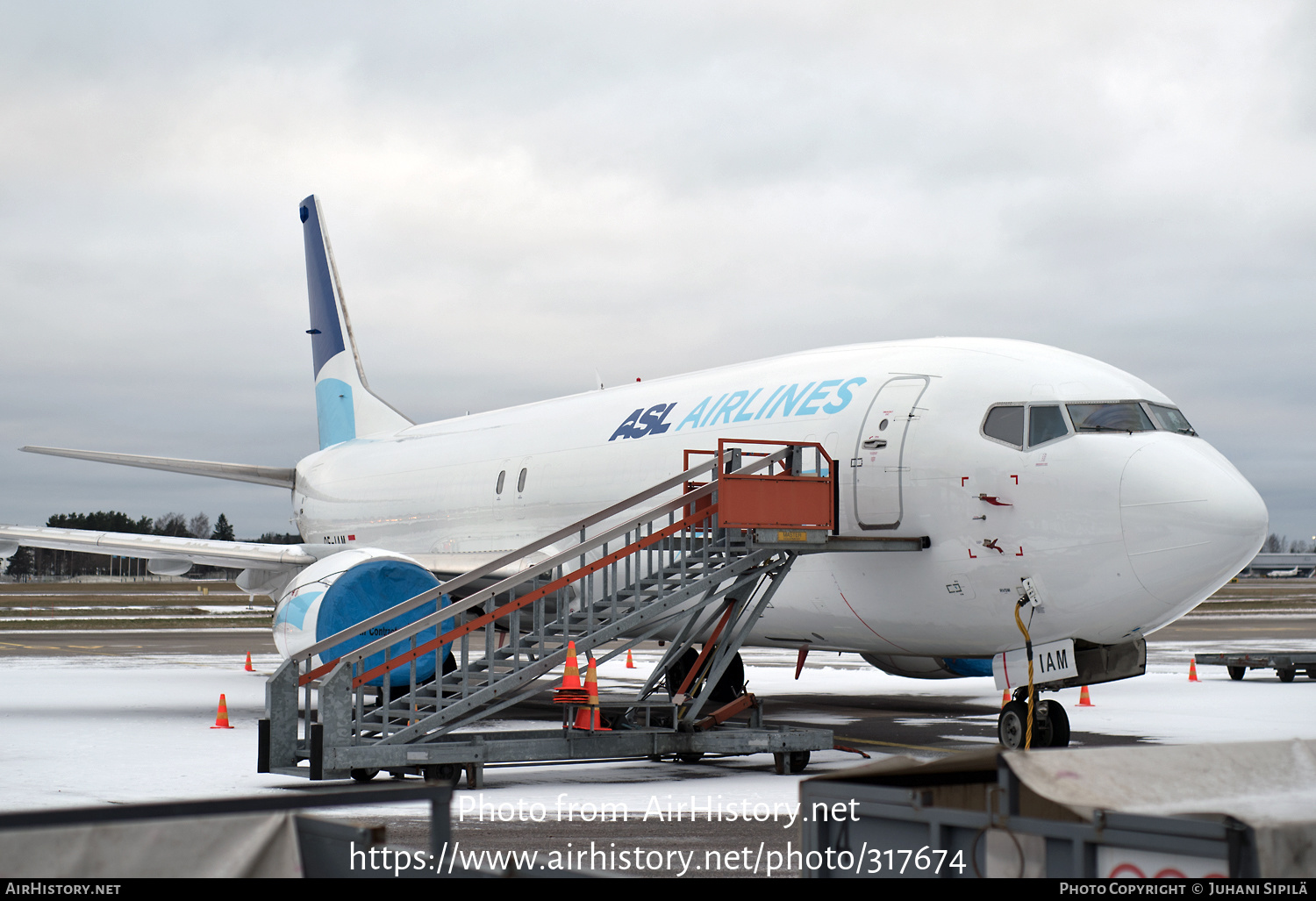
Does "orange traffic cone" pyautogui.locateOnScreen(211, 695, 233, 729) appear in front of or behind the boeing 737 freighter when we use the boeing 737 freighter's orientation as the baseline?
behind
